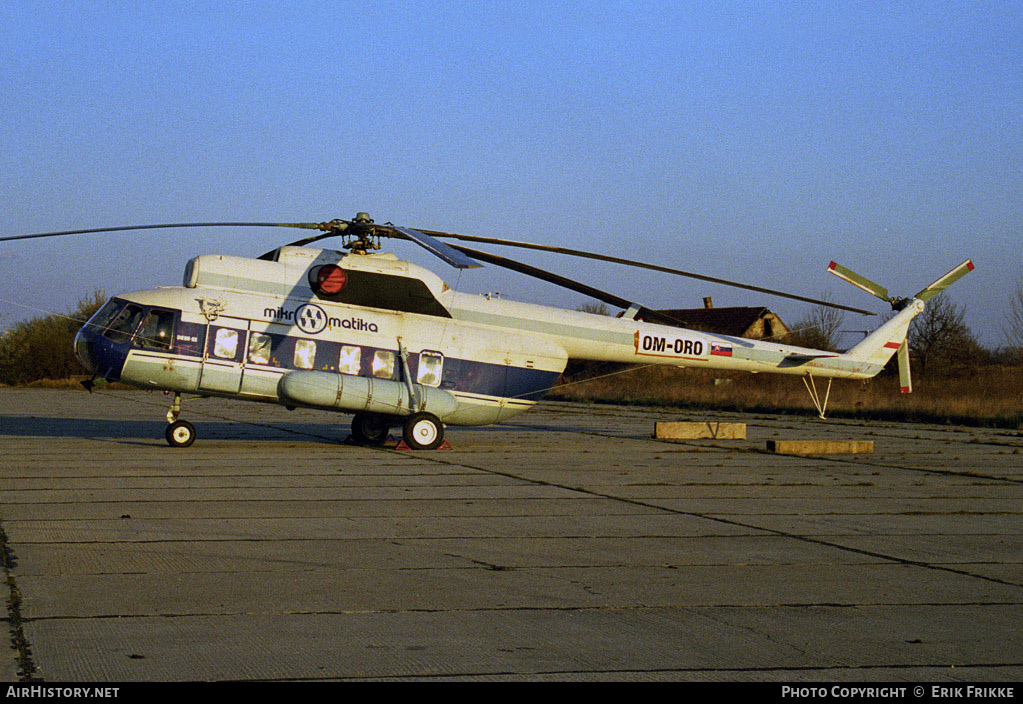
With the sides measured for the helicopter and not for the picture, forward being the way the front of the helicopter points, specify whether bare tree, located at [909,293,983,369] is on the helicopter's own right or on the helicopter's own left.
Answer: on the helicopter's own right

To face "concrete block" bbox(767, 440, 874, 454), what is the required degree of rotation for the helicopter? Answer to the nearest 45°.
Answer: approximately 180°

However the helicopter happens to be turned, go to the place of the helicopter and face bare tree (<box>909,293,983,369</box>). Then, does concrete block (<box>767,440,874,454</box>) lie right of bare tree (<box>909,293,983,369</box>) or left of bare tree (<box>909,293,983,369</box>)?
right

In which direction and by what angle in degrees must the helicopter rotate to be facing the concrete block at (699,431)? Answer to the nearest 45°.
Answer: approximately 135° to its right

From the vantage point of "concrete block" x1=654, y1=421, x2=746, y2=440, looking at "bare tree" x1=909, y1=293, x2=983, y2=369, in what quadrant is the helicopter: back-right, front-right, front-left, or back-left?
back-left

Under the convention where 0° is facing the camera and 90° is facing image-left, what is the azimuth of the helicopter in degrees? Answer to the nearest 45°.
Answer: approximately 90°
